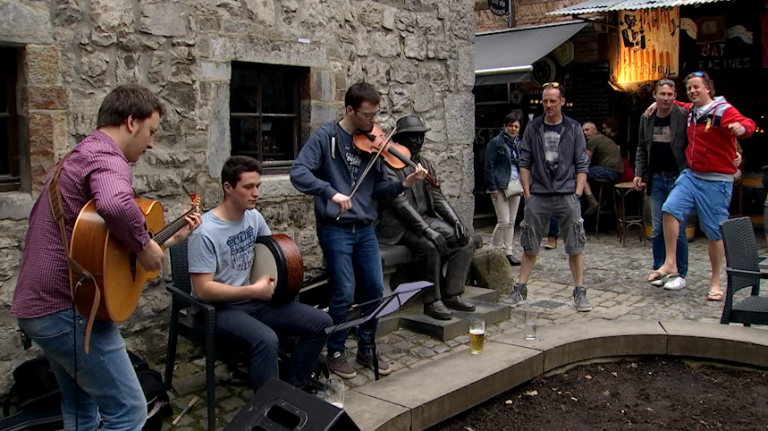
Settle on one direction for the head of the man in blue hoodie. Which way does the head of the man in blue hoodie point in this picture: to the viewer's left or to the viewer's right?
to the viewer's right

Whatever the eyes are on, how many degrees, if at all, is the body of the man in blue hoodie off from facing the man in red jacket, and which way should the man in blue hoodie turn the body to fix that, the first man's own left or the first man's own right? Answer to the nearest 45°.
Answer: approximately 90° to the first man's own left

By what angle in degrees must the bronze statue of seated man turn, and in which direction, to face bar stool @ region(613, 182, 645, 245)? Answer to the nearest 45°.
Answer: approximately 90° to its left

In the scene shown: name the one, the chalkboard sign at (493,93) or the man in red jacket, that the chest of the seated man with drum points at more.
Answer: the man in red jacket

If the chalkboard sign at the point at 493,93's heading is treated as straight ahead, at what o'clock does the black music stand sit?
The black music stand is roughly at 12 o'clock from the chalkboard sign.

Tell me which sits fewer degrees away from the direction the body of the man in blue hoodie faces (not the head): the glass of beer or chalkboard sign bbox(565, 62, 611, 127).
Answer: the glass of beer

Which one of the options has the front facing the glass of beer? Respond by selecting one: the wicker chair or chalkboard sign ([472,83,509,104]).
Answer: the chalkboard sign

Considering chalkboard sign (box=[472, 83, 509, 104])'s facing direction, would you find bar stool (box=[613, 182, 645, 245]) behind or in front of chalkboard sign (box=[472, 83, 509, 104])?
in front

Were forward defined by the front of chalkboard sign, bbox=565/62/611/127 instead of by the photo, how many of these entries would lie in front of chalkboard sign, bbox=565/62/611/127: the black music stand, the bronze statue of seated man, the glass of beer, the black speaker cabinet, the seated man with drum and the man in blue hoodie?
6

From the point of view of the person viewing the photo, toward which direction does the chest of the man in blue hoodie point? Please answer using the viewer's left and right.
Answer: facing the viewer and to the right of the viewer

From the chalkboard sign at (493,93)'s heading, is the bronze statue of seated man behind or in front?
in front

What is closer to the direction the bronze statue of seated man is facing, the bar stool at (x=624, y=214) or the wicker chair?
the wicker chair

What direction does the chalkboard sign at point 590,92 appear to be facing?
toward the camera

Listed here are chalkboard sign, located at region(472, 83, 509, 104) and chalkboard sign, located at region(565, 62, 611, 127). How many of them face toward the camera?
2

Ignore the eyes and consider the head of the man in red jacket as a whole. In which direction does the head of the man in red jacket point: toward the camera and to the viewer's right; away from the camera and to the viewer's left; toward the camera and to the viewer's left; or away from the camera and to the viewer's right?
toward the camera and to the viewer's left

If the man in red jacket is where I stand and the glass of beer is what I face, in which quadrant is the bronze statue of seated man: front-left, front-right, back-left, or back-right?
front-right
